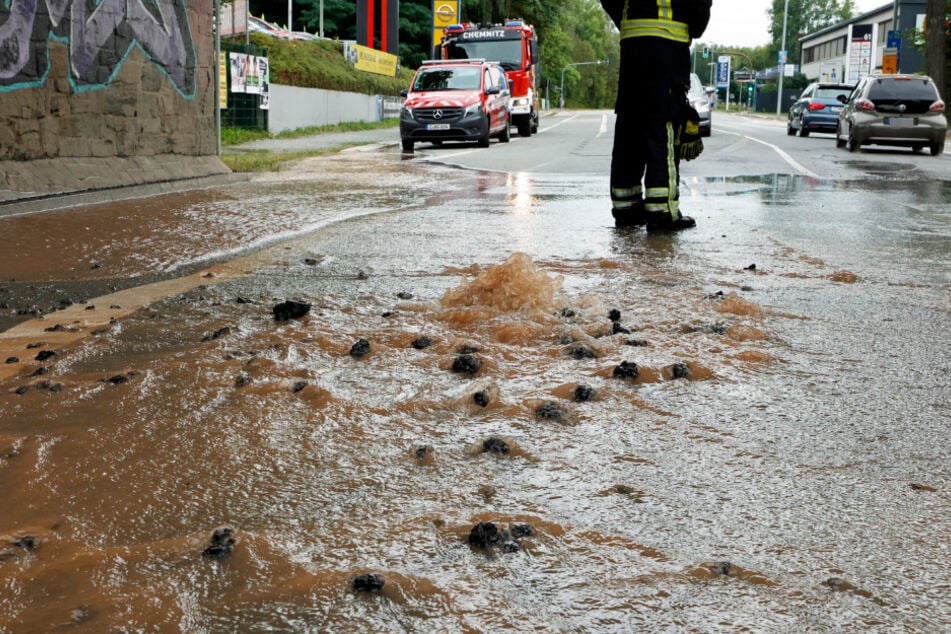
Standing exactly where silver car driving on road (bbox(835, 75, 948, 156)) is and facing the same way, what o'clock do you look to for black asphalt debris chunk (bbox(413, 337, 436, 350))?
The black asphalt debris chunk is roughly at 6 o'clock from the silver car driving on road.

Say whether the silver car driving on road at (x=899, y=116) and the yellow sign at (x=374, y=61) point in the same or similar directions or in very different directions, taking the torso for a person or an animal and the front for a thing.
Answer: very different directions

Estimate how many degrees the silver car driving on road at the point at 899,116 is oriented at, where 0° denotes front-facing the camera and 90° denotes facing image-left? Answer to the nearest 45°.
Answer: approximately 180°

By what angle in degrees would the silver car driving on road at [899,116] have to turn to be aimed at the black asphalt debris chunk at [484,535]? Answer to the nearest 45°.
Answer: approximately 180°

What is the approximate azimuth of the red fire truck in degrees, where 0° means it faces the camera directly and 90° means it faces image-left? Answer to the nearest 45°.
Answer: approximately 0°

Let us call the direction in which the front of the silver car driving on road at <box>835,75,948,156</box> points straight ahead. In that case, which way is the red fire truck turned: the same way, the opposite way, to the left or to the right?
the opposite way

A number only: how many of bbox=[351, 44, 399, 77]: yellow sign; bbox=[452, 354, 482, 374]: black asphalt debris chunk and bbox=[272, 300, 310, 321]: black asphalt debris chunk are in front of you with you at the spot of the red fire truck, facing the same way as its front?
2

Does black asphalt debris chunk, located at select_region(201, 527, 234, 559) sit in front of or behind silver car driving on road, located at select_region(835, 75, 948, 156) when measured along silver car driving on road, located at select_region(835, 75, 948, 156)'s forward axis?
behind
